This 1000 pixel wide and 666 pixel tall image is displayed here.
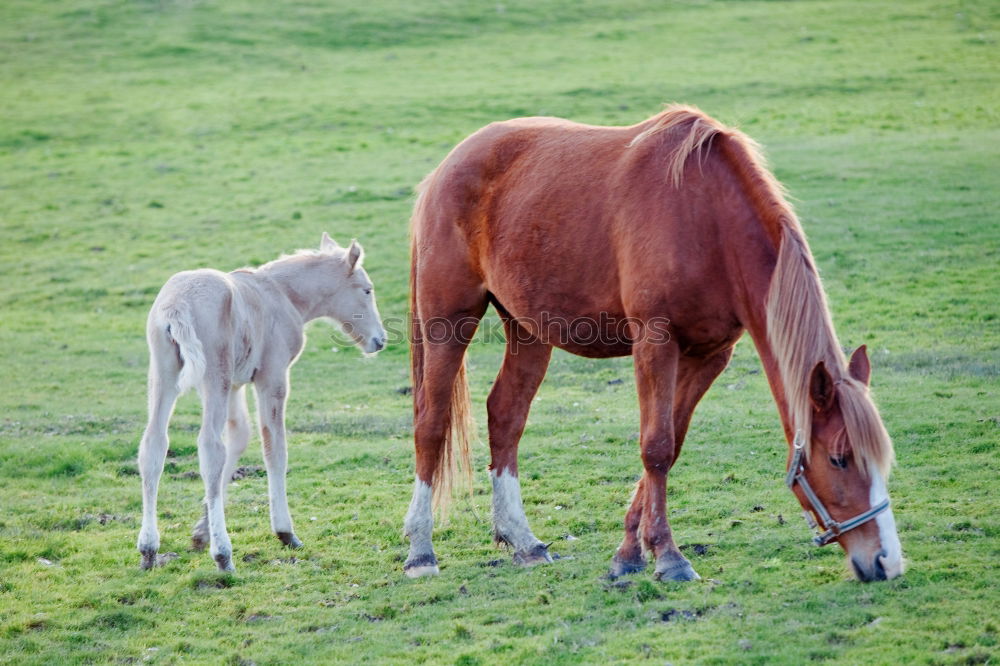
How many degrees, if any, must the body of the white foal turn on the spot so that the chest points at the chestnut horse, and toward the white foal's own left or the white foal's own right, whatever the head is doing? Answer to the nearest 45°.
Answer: approximately 90° to the white foal's own right

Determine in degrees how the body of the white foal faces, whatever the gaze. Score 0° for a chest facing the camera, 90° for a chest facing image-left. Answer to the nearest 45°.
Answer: approximately 225°
